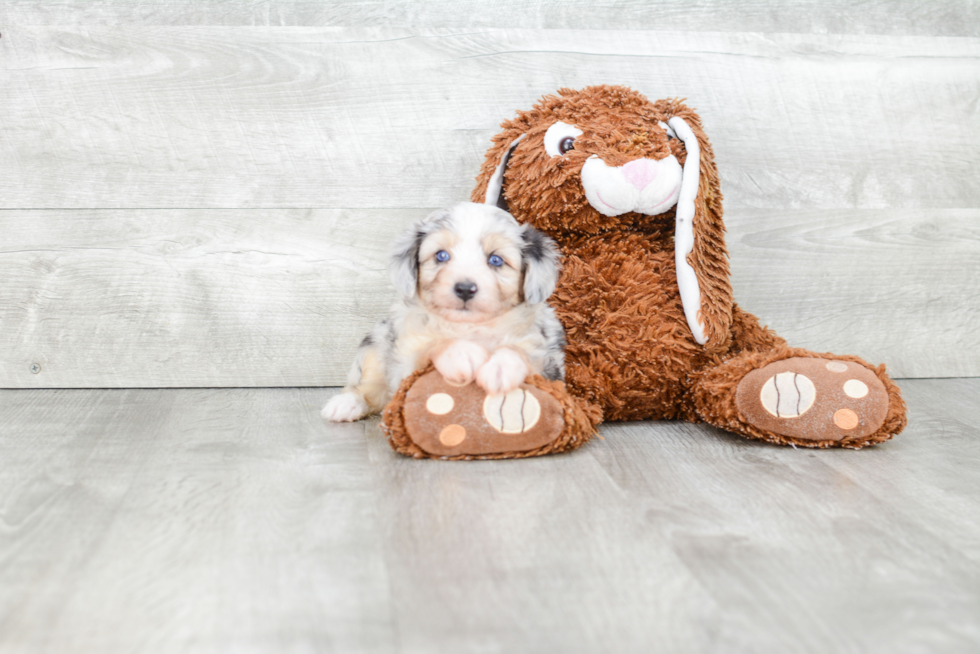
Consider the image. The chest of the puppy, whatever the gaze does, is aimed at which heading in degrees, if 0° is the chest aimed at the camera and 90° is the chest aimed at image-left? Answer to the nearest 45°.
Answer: approximately 0°
